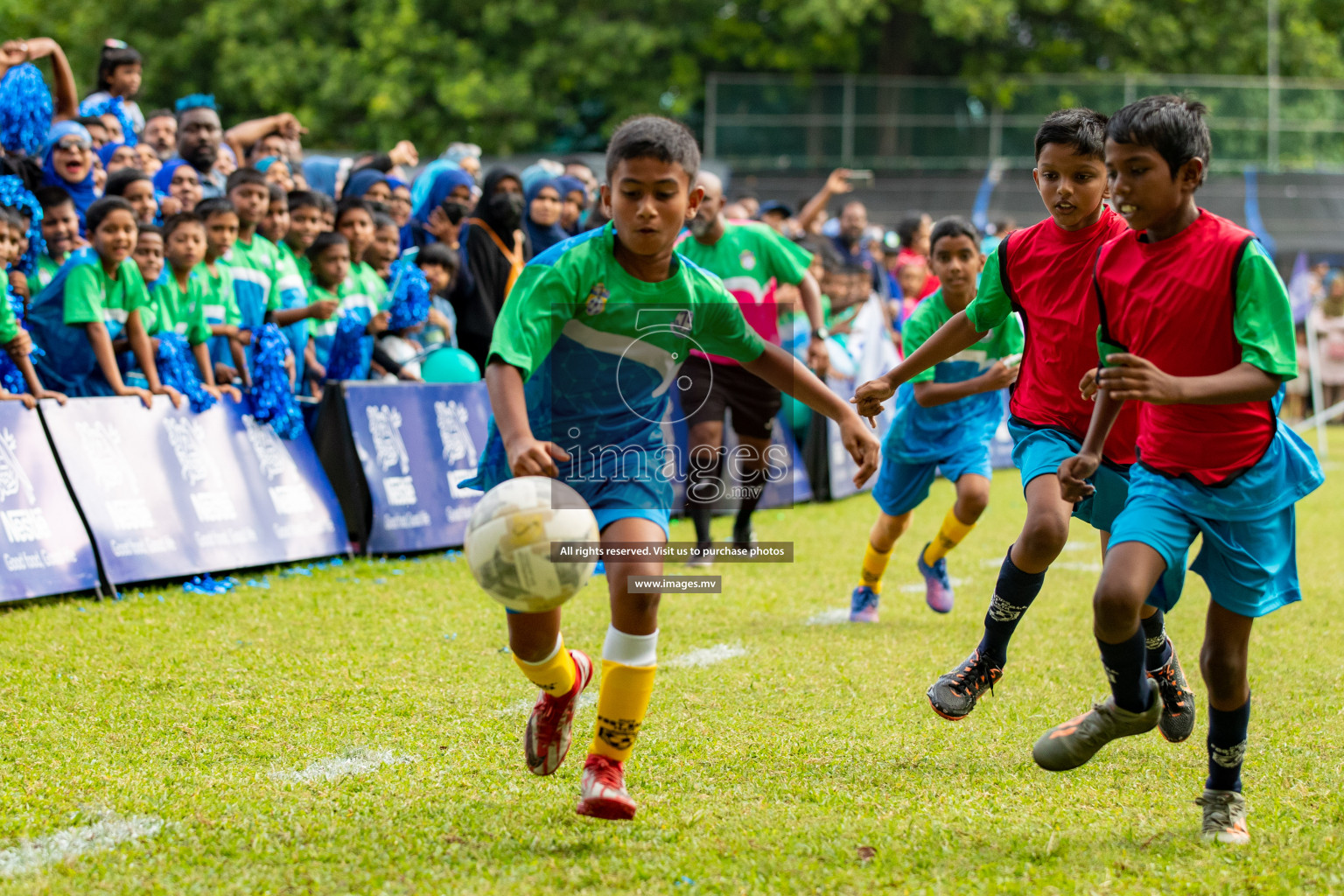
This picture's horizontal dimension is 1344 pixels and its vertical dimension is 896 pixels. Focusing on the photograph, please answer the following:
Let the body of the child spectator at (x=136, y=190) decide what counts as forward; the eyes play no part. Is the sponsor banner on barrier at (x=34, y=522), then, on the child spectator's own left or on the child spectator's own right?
on the child spectator's own right

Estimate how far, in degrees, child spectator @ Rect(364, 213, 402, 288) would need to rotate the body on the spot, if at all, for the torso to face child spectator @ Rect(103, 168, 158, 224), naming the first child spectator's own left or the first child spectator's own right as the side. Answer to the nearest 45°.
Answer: approximately 90° to the first child spectator's own right

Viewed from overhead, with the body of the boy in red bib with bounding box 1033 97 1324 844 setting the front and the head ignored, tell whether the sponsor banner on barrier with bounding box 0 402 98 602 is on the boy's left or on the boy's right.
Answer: on the boy's right

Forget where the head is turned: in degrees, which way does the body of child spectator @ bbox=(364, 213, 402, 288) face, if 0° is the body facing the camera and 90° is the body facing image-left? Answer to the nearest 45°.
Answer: approximately 315°

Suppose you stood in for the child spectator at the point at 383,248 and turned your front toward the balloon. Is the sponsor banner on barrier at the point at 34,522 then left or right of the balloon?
right

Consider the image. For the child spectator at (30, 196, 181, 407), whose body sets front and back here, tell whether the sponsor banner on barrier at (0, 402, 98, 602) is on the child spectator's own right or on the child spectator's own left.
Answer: on the child spectator's own right

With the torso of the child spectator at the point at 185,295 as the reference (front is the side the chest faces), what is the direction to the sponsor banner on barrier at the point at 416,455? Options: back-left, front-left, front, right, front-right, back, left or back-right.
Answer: front-left

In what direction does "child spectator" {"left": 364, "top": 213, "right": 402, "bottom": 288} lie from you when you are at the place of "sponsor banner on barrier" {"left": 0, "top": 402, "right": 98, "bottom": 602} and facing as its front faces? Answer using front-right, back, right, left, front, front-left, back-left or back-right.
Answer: left

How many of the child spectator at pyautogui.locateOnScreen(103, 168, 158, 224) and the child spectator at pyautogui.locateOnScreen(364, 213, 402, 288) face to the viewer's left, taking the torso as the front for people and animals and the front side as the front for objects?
0

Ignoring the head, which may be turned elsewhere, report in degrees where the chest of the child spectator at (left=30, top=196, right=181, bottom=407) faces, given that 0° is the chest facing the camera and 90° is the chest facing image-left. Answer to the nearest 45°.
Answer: approximately 315°

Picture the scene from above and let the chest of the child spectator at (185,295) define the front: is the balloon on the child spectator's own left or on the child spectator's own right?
on the child spectator's own left

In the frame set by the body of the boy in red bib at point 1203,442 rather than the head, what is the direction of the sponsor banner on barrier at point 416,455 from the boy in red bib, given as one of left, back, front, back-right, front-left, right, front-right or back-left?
right

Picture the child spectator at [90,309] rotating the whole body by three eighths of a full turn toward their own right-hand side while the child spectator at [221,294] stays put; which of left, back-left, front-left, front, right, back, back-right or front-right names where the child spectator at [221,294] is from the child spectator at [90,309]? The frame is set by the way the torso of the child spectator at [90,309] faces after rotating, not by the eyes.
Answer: back-right
